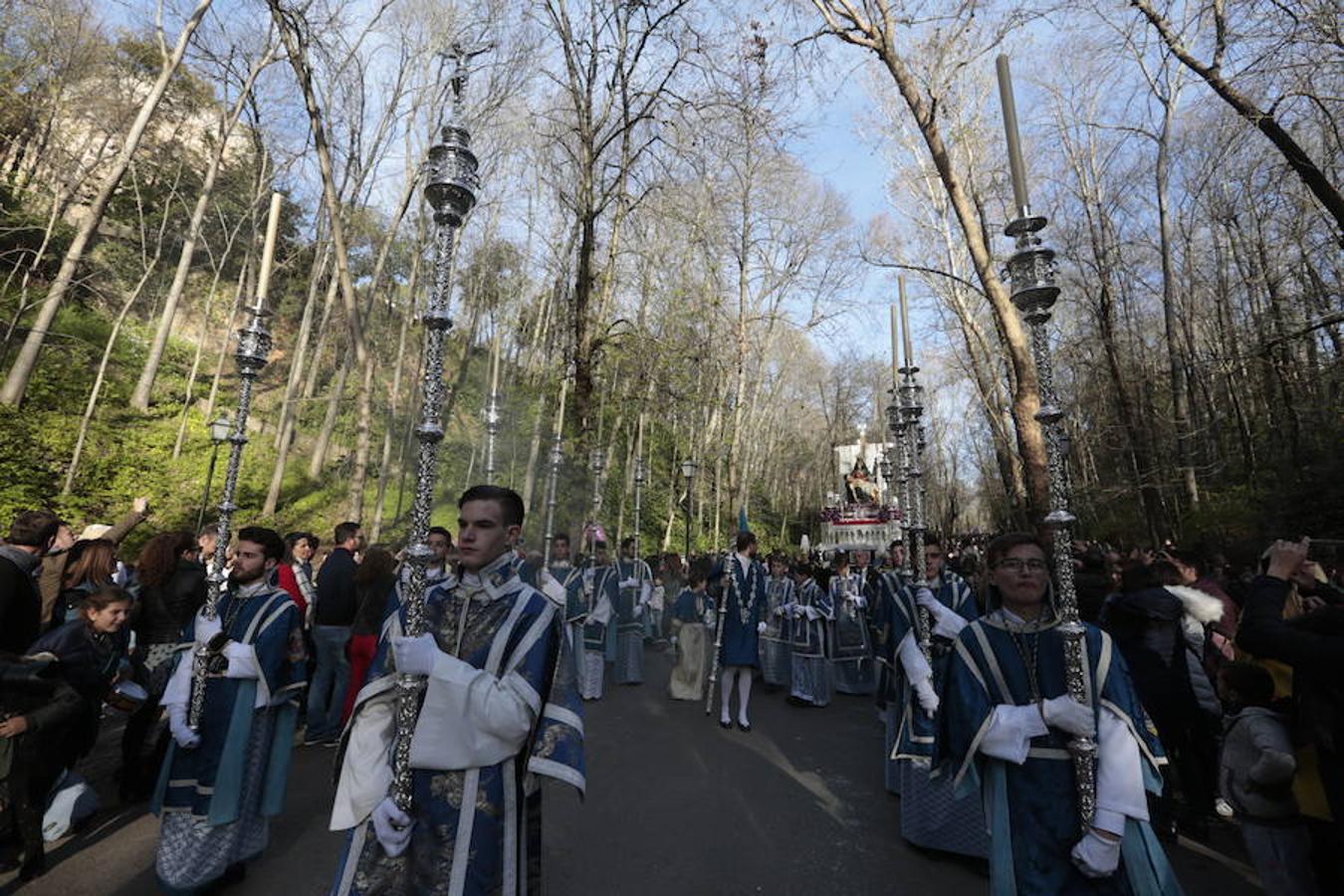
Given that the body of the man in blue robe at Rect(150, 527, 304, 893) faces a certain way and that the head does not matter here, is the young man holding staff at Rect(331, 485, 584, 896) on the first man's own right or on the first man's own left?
on the first man's own left

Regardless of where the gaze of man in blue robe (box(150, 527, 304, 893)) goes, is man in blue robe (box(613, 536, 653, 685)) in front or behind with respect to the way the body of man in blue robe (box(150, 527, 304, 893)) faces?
behind

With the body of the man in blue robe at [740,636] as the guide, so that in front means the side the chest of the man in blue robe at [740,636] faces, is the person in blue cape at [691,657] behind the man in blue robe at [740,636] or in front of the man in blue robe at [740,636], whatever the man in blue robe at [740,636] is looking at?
behind

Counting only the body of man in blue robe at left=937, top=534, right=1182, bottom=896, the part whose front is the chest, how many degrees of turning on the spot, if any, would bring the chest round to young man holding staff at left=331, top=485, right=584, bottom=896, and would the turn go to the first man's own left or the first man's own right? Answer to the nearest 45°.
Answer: approximately 45° to the first man's own right

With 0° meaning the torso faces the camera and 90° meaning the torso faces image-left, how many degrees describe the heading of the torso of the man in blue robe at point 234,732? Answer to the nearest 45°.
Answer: approximately 45°

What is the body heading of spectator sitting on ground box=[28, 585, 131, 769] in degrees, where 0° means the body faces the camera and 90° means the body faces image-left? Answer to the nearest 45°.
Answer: approximately 315°

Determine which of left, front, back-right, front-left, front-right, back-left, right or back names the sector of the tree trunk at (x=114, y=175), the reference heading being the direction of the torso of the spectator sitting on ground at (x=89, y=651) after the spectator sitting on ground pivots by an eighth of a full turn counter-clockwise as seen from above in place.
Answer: left

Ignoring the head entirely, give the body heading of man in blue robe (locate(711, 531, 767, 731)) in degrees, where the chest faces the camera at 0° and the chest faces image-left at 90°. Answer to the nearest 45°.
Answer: approximately 0°

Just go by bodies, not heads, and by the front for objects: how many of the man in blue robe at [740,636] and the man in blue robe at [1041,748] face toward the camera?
2
